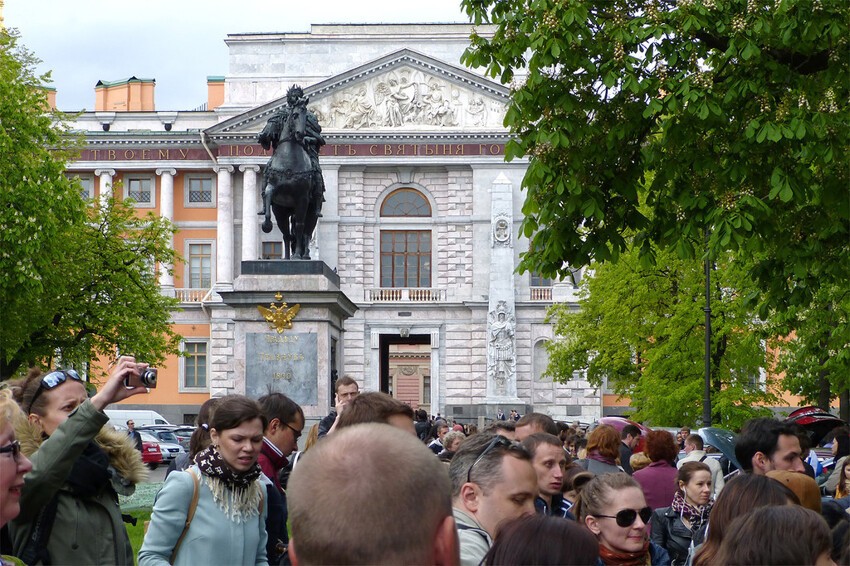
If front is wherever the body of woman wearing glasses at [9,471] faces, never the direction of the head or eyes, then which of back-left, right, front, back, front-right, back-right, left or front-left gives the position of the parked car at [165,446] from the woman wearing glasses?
left

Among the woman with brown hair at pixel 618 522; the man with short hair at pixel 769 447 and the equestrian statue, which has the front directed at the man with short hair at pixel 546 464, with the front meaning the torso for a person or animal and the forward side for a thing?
the equestrian statue

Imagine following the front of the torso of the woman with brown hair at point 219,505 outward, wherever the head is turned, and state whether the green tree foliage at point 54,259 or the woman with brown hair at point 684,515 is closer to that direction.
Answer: the woman with brown hair

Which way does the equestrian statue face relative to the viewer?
toward the camera

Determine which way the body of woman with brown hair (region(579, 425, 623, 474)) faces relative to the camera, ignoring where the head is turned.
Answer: away from the camera

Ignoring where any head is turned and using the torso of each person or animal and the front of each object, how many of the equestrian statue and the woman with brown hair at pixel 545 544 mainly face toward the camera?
1

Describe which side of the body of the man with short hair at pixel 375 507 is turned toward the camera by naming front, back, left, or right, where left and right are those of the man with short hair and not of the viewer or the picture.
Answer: back

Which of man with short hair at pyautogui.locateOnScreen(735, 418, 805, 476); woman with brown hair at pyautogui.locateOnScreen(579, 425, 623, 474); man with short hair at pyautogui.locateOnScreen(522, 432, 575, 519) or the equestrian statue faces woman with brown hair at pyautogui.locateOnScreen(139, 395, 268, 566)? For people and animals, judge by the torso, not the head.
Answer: the equestrian statue

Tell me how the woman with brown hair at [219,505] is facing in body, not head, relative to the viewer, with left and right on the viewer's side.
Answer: facing the viewer and to the right of the viewer

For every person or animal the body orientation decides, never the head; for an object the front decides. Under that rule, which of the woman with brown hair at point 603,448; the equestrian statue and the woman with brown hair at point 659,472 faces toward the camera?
the equestrian statue

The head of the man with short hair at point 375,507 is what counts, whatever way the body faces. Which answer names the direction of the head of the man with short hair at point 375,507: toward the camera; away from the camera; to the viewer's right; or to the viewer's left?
away from the camera

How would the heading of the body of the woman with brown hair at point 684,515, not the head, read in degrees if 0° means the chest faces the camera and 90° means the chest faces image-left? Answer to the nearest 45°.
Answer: approximately 315°

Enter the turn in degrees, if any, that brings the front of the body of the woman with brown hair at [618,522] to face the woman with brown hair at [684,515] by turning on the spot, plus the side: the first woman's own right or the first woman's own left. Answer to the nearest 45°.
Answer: approximately 135° to the first woman's own left
